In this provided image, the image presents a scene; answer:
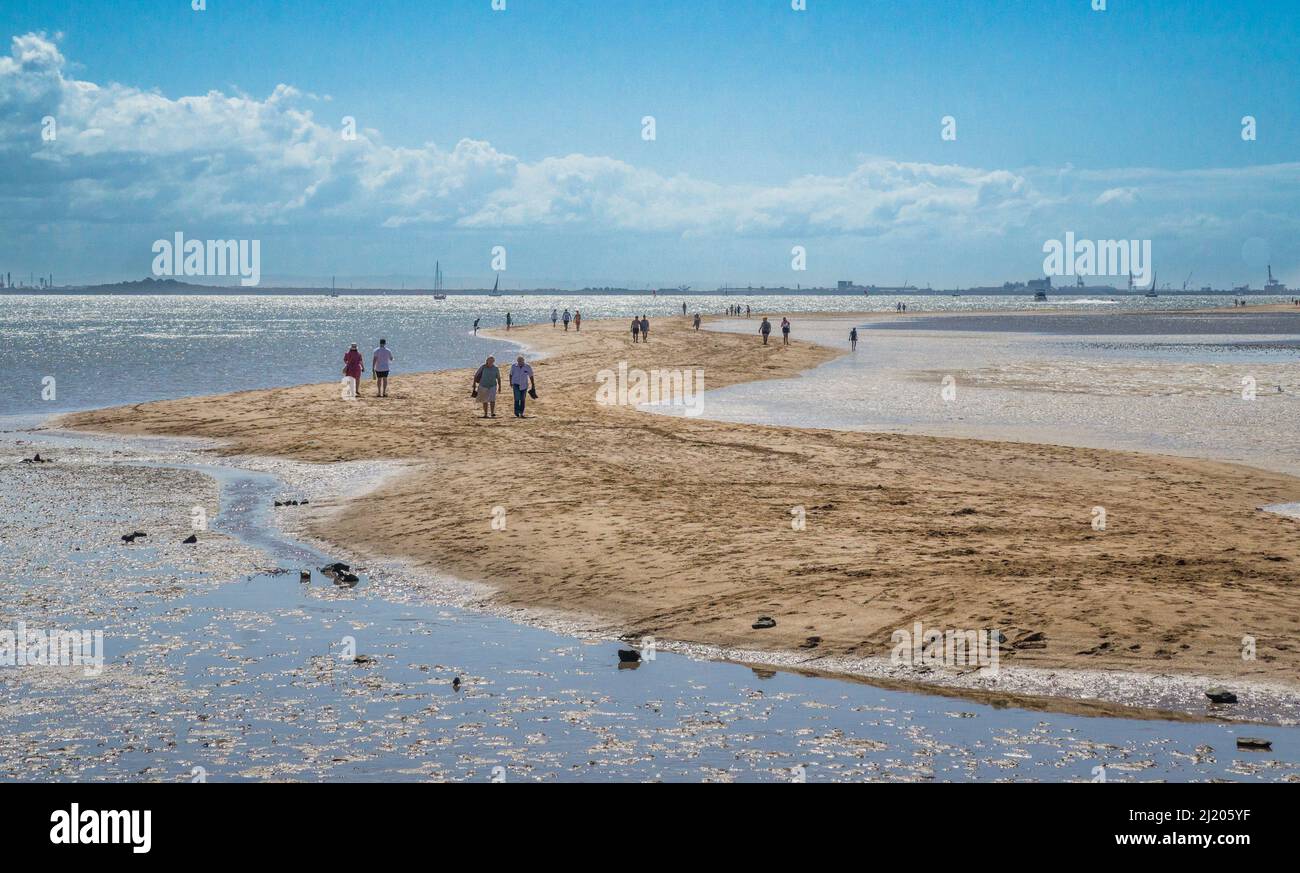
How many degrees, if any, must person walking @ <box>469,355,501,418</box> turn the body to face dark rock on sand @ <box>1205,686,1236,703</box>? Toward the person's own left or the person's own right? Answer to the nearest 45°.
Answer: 0° — they already face it

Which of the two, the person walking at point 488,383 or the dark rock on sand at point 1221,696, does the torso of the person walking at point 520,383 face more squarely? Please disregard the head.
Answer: the dark rock on sand

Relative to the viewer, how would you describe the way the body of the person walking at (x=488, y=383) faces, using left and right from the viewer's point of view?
facing the viewer

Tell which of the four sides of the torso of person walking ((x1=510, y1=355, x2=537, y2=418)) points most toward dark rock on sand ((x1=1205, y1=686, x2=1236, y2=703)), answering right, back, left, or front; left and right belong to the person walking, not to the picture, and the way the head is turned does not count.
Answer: front

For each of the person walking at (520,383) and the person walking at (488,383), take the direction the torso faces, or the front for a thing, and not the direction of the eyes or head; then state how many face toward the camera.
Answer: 2

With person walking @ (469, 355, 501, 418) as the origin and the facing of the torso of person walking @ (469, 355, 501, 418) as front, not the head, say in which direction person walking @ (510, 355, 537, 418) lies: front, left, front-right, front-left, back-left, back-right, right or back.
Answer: left

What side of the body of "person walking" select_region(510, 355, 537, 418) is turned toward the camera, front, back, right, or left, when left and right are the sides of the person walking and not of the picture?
front

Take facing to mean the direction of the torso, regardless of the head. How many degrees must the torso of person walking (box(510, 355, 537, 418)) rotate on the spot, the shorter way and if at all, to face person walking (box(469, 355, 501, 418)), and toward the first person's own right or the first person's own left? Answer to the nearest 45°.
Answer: approximately 90° to the first person's own right

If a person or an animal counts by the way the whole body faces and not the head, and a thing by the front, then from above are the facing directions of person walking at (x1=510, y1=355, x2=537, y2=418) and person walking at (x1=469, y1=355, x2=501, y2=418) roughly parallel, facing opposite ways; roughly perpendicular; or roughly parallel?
roughly parallel
